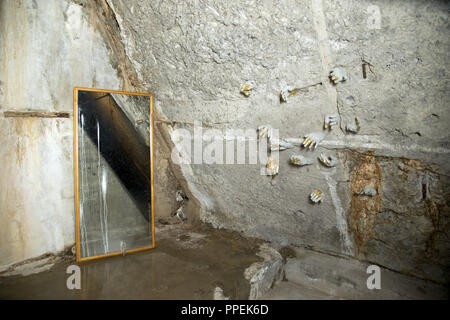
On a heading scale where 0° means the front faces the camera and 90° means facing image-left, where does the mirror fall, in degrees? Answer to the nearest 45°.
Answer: approximately 315°
